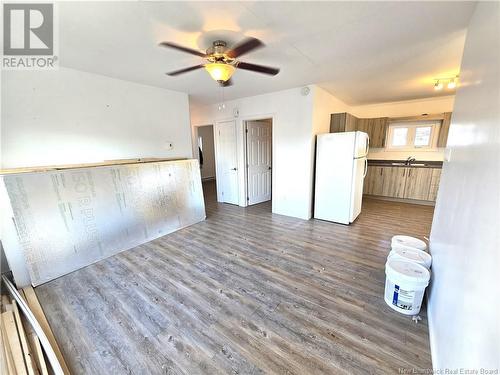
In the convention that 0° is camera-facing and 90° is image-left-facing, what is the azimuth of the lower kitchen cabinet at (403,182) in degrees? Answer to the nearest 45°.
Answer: approximately 0°

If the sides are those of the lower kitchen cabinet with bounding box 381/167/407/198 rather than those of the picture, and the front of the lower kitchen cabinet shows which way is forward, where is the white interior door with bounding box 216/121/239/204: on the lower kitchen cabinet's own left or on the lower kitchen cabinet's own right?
on the lower kitchen cabinet's own right

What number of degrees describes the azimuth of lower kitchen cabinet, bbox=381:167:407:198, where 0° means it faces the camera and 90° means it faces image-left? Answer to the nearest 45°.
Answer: approximately 0°

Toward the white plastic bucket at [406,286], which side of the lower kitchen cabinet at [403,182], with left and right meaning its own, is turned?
front
